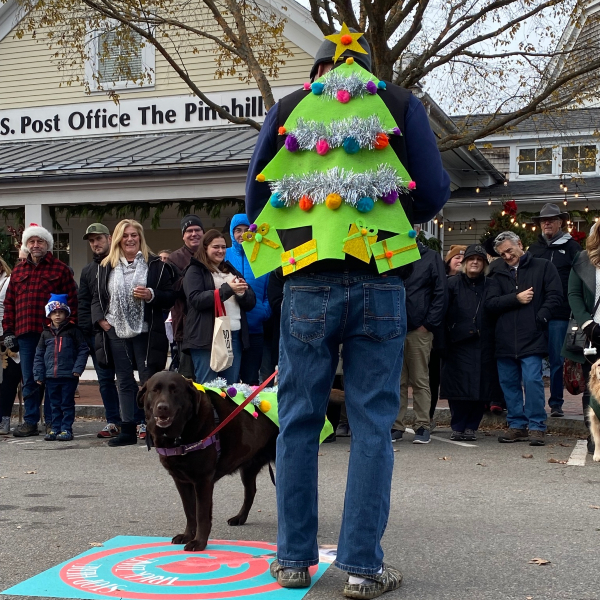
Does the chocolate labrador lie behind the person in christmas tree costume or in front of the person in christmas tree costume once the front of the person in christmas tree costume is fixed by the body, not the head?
in front

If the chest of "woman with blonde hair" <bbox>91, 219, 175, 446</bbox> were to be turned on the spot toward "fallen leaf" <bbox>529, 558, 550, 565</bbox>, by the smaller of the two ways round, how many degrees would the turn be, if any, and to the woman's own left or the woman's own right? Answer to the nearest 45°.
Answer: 0° — they already face it

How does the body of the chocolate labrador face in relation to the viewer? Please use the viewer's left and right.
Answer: facing the viewer and to the left of the viewer

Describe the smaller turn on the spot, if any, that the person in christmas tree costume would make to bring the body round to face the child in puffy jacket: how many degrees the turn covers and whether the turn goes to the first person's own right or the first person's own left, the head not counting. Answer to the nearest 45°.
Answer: approximately 45° to the first person's own left

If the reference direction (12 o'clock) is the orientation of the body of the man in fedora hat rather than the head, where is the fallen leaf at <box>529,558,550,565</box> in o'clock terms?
The fallen leaf is roughly at 12 o'clock from the man in fedora hat.

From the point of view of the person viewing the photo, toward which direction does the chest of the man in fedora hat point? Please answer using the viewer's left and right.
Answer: facing the viewer

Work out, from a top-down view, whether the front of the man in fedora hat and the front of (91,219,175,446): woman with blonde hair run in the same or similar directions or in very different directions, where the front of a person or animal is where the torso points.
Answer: same or similar directions

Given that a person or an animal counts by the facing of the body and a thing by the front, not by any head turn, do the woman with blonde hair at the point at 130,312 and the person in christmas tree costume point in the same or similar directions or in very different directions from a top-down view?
very different directions

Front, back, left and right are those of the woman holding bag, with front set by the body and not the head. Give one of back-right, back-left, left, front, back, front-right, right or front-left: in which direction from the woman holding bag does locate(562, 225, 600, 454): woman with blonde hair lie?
front-left

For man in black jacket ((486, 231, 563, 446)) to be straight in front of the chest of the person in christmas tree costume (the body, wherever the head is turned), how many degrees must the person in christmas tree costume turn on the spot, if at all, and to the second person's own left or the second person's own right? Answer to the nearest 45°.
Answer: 0° — they already face them

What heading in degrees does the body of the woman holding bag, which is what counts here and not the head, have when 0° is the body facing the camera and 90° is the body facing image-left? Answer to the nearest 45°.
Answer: approximately 315°

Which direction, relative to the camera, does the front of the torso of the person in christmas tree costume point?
away from the camera

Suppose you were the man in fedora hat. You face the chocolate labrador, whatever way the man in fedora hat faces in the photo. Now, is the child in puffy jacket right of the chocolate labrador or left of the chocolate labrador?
right

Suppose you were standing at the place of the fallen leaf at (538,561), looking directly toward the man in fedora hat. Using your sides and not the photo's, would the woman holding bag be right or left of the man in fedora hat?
left

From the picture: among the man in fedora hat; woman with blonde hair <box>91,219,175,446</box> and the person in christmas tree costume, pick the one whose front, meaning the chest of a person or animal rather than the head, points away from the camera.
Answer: the person in christmas tree costume

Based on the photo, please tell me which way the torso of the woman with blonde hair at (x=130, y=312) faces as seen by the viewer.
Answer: toward the camera

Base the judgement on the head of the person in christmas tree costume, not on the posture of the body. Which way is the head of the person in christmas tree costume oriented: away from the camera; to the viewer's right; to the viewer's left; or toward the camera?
away from the camera

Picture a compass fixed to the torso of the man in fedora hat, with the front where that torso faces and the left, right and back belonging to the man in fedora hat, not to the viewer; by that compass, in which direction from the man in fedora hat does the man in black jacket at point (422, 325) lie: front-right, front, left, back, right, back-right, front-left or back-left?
front-right

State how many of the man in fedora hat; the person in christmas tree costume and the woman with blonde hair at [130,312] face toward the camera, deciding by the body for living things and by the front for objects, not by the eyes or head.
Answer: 2

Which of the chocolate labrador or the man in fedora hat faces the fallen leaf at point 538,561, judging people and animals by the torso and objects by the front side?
the man in fedora hat
